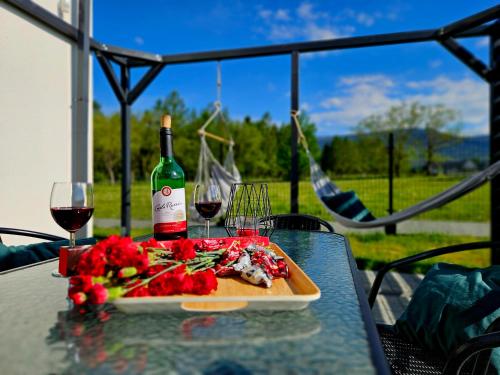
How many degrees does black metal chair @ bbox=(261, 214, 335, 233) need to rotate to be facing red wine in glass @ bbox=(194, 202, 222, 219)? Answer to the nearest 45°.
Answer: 0° — it already faces it

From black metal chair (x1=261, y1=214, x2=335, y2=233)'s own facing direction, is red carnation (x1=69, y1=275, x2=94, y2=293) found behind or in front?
in front

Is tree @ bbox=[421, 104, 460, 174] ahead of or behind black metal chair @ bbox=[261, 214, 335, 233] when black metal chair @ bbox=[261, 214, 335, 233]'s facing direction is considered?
behind

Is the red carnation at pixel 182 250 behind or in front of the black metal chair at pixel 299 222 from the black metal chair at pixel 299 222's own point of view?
in front

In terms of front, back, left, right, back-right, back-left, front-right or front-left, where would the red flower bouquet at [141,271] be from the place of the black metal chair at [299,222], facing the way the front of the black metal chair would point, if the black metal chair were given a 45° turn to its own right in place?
front-left

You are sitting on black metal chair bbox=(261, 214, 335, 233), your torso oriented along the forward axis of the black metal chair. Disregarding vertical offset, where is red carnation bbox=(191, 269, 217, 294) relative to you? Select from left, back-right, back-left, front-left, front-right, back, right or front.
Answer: front

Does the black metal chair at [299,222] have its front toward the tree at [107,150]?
no

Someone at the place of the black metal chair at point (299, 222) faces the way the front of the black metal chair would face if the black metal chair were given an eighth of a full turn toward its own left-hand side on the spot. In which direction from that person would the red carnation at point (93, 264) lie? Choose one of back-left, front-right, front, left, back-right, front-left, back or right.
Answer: front-right

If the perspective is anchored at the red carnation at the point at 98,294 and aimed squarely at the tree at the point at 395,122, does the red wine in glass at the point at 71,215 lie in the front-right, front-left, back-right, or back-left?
front-left

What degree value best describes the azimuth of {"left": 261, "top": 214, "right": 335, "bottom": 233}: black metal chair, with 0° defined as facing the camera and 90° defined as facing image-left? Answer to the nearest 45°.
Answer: approximately 0°

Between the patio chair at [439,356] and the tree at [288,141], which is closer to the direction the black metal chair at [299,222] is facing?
the patio chair

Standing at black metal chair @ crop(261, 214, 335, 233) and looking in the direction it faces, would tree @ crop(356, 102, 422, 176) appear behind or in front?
behind

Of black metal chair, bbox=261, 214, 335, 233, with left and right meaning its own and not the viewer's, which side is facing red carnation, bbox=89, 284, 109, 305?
front
